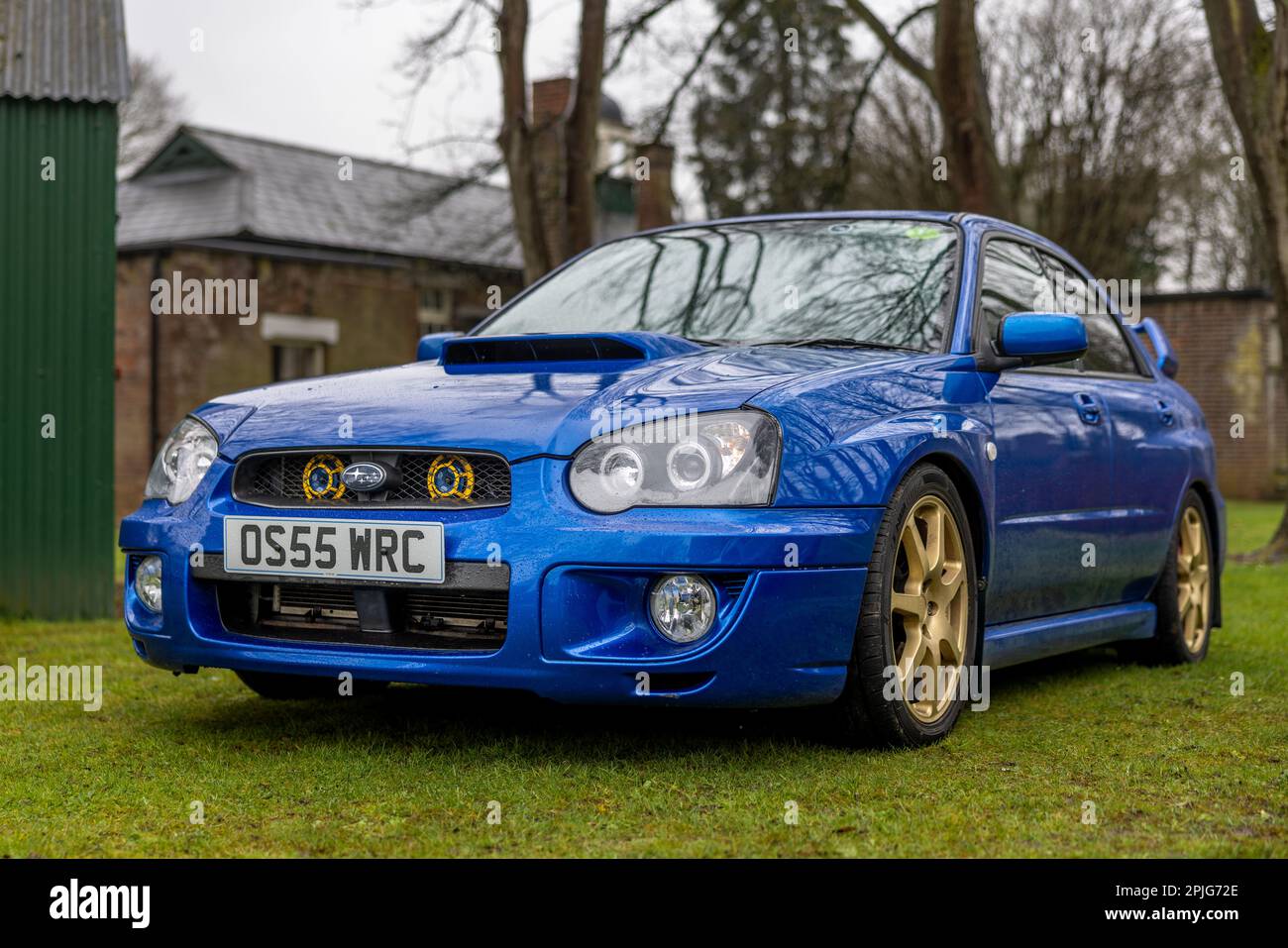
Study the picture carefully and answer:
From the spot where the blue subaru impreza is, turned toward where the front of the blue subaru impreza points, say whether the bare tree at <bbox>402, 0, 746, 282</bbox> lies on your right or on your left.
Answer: on your right

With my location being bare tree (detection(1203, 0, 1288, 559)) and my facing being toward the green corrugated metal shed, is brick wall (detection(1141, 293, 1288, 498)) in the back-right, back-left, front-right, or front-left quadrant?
back-right

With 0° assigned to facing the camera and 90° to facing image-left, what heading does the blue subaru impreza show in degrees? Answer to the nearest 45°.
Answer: approximately 45°

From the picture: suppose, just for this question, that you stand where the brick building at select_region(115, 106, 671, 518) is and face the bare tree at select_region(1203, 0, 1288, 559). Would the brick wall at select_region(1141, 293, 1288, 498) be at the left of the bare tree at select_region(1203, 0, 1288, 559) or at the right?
left

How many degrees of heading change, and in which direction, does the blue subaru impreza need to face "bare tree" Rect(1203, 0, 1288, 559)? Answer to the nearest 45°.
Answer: approximately 180°

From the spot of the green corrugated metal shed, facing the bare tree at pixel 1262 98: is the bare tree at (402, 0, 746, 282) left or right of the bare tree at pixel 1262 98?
left

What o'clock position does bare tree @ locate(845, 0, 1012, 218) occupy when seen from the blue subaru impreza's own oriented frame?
The bare tree is roughly at 5 o'clock from the blue subaru impreza.
